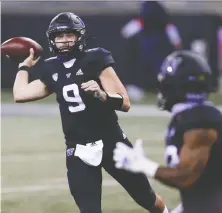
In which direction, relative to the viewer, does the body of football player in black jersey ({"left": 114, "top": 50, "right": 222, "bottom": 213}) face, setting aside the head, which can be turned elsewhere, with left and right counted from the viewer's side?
facing to the left of the viewer

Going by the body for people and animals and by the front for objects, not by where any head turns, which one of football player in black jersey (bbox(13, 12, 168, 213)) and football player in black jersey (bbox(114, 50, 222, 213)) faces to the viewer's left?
football player in black jersey (bbox(114, 50, 222, 213))

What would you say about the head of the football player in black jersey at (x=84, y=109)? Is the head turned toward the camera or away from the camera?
toward the camera

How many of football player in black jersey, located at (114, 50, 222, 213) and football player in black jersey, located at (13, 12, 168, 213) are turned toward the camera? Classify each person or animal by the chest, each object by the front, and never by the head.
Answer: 1

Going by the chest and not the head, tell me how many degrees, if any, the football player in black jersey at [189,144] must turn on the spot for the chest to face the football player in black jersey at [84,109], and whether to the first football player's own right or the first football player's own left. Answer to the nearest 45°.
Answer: approximately 45° to the first football player's own right

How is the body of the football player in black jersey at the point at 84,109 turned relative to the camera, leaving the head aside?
toward the camera

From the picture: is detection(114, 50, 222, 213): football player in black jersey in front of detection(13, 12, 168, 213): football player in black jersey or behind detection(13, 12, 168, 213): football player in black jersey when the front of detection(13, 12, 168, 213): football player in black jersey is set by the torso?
in front
